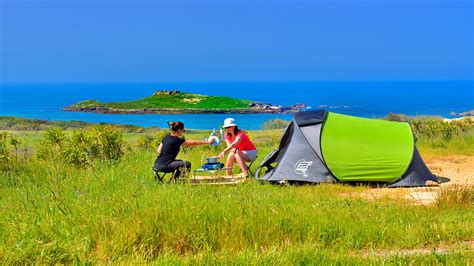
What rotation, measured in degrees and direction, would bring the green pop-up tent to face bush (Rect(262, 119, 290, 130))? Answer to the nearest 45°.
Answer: approximately 90° to its right

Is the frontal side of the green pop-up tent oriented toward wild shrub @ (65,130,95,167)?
yes

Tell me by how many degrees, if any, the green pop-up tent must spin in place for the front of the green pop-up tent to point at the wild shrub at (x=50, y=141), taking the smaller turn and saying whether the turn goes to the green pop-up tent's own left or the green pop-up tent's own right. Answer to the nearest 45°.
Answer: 0° — it already faces it

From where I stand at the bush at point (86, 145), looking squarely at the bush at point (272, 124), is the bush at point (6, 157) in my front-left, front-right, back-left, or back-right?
back-left

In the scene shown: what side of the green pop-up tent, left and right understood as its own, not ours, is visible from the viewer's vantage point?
left

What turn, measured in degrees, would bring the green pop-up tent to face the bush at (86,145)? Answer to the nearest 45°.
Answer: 0° — it already faces it

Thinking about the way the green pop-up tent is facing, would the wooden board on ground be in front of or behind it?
in front
